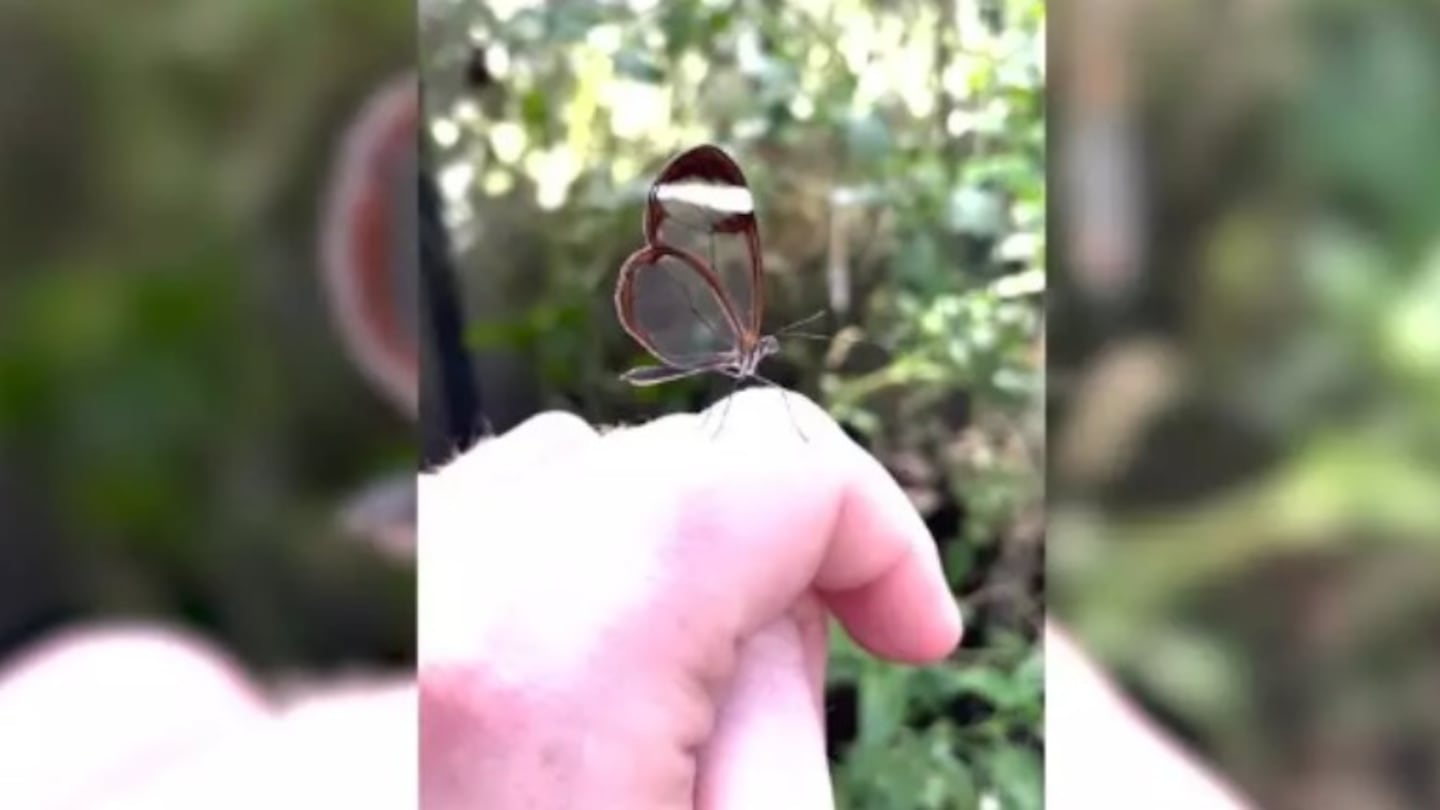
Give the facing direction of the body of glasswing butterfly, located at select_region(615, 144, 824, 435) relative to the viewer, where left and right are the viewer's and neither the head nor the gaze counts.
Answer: facing to the right of the viewer
